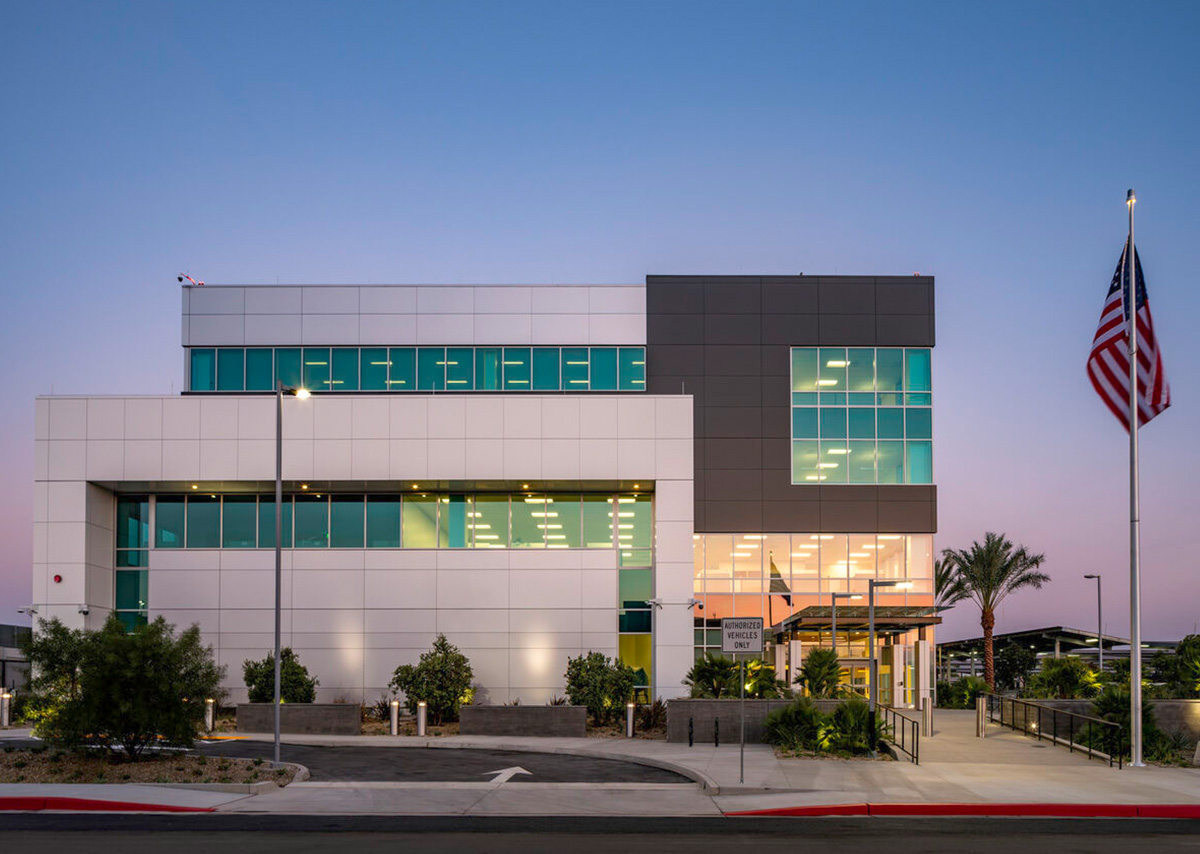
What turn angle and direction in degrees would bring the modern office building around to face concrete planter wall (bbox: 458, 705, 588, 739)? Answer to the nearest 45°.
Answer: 0° — it already faces it

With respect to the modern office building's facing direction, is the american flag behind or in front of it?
in front

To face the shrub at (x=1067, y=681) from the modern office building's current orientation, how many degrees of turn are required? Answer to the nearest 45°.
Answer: approximately 45° to its left

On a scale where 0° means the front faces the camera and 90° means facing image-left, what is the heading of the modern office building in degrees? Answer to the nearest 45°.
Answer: approximately 0°

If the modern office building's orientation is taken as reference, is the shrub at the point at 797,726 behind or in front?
in front

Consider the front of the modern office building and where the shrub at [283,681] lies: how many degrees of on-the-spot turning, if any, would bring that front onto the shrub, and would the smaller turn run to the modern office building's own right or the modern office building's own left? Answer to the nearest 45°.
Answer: approximately 45° to the modern office building's own right
